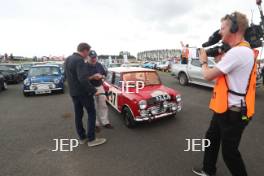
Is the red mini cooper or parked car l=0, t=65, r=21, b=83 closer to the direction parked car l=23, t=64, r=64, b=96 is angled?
the red mini cooper

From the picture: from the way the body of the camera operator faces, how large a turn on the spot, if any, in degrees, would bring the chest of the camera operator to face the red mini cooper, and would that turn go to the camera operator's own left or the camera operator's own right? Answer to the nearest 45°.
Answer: approximately 45° to the camera operator's own right

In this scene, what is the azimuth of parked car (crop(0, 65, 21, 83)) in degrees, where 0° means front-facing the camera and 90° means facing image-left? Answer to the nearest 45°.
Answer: approximately 315°

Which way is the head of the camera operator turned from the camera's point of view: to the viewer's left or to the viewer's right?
to the viewer's left

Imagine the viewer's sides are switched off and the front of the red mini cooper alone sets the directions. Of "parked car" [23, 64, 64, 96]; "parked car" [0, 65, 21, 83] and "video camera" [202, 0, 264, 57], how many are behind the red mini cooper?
2

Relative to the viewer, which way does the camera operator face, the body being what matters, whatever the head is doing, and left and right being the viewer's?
facing to the left of the viewer

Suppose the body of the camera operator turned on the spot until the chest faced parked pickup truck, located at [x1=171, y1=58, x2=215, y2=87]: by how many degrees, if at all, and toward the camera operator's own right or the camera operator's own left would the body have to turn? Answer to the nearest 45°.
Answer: approximately 90° to the camera operator's own right
